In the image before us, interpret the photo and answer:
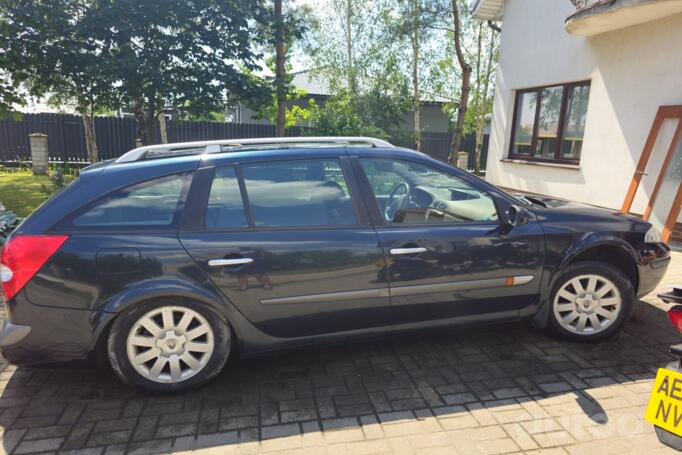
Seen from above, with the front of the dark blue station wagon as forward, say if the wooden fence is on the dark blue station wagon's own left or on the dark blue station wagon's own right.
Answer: on the dark blue station wagon's own left

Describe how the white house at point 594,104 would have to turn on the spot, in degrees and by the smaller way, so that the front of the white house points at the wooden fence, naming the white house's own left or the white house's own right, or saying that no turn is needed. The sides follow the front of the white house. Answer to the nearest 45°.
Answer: approximately 45° to the white house's own right

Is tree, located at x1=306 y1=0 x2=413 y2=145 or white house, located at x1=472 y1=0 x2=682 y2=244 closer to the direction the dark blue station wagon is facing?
the white house

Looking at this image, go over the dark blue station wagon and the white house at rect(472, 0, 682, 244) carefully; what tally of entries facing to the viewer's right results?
1

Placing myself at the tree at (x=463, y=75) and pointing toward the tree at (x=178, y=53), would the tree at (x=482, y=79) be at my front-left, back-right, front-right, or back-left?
back-right

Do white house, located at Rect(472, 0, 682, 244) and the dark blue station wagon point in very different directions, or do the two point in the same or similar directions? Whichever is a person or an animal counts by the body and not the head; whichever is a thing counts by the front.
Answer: very different directions

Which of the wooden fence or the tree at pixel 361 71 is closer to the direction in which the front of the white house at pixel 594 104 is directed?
the wooden fence

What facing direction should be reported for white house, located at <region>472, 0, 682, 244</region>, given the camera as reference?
facing the viewer and to the left of the viewer

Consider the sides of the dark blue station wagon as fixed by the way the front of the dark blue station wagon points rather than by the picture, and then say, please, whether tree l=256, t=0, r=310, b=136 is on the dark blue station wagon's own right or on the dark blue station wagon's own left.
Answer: on the dark blue station wagon's own left

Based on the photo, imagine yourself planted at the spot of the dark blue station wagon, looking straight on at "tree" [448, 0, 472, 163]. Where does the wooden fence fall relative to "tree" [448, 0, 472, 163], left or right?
left

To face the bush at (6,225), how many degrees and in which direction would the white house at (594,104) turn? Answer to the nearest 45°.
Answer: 0° — it already faces it

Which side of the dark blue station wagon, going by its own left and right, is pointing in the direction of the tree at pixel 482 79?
left

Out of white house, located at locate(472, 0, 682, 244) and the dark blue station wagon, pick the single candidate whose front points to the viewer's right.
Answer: the dark blue station wagon

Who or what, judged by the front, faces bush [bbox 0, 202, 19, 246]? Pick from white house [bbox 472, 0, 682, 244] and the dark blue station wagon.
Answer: the white house

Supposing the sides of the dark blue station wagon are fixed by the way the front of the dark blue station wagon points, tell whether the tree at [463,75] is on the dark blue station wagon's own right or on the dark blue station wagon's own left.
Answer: on the dark blue station wagon's own left

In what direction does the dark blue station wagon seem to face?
to the viewer's right
